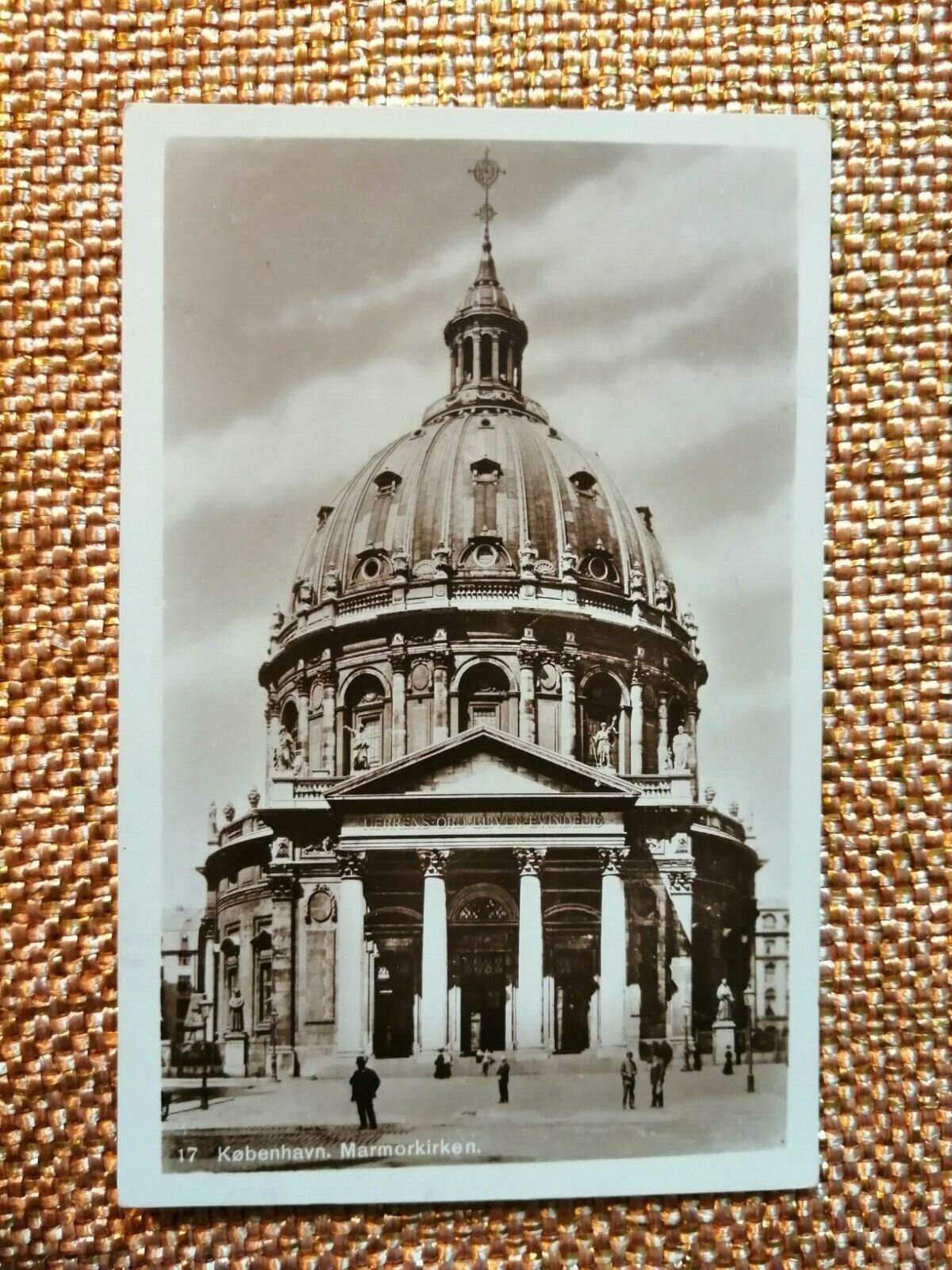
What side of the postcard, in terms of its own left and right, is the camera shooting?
front
